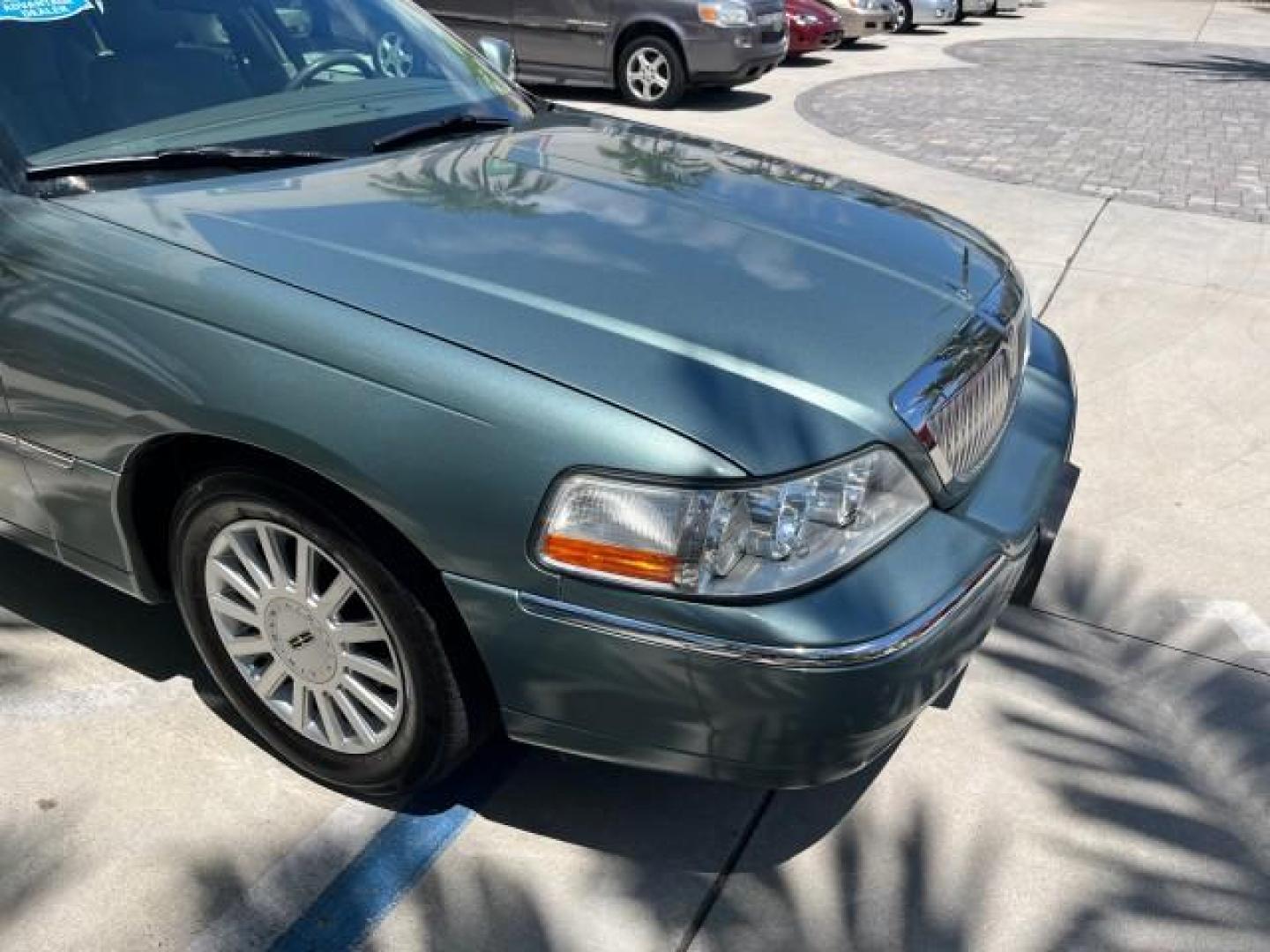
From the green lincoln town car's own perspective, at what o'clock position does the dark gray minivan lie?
The dark gray minivan is roughly at 8 o'clock from the green lincoln town car.

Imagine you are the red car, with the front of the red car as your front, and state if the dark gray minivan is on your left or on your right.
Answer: on your right

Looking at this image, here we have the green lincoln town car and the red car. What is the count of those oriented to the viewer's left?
0

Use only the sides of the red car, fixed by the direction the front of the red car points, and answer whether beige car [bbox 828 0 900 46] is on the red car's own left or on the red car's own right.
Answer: on the red car's own left

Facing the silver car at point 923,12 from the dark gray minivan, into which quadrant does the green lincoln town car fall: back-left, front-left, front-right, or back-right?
back-right

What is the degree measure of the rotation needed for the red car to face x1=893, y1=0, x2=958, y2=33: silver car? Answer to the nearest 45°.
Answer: approximately 135° to its left

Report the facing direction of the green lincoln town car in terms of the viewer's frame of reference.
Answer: facing the viewer and to the right of the viewer

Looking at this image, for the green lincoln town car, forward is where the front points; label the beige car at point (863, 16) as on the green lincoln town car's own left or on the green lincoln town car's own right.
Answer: on the green lincoln town car's own left
